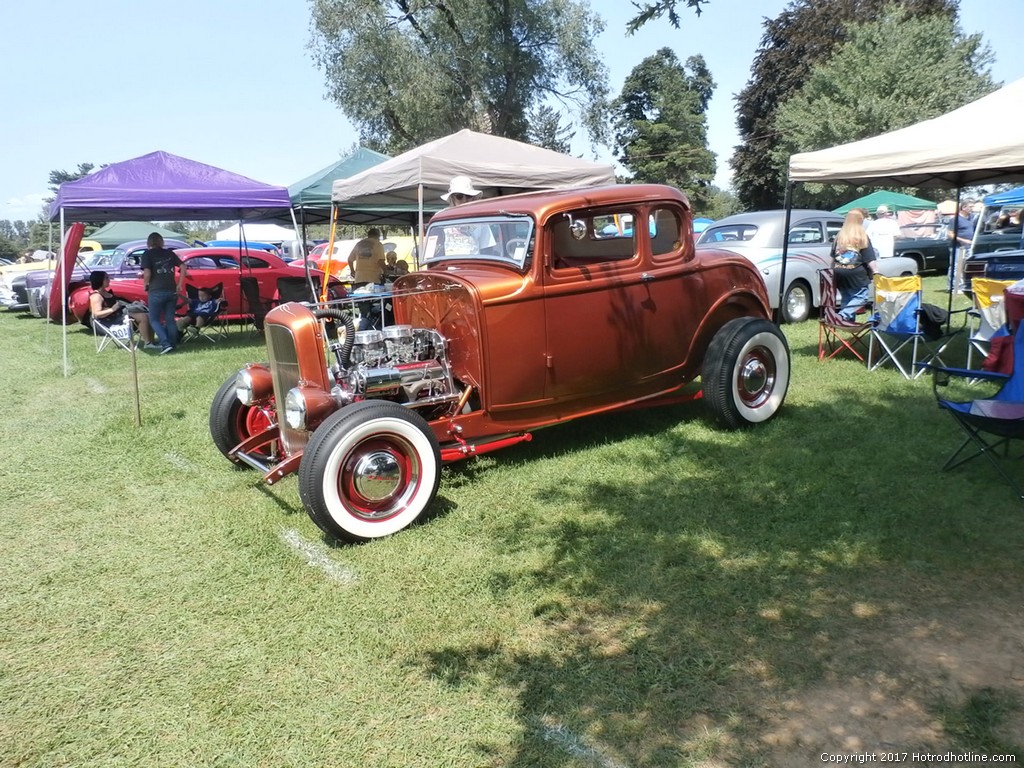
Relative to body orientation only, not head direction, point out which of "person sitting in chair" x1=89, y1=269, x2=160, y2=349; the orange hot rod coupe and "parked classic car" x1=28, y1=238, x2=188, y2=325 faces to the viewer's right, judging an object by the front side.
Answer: the person sitting in chair

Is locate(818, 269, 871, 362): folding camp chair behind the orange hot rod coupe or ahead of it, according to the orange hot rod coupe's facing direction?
behind

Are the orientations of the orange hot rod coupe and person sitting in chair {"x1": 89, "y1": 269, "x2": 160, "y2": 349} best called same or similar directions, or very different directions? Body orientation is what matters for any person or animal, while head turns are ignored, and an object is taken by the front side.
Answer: very different directions

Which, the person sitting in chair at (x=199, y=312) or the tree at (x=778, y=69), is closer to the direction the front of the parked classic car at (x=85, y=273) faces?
the person sitting in chair

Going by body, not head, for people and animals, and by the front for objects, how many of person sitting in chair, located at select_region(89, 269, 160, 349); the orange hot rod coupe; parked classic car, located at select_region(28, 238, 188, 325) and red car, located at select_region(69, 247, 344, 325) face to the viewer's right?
1

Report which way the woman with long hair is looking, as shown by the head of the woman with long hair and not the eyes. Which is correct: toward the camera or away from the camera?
away from the camera

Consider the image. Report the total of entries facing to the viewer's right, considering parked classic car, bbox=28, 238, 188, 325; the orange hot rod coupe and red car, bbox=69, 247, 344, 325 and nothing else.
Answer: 0

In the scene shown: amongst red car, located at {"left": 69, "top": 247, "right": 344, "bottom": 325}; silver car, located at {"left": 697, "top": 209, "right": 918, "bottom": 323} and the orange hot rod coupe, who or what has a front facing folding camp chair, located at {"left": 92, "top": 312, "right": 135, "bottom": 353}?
the red car

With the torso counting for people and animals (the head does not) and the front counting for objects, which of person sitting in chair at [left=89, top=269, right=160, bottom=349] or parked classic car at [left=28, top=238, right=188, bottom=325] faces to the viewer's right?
the person sitting in chair

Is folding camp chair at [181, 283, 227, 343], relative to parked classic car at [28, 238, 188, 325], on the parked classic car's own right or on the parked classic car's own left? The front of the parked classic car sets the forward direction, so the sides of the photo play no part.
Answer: on the parked classic car's own left

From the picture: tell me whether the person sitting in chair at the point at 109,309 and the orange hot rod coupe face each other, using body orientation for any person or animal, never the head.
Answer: no
